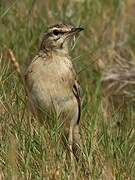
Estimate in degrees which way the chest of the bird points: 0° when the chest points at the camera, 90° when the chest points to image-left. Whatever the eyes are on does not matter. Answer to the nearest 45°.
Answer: approximately 45°
